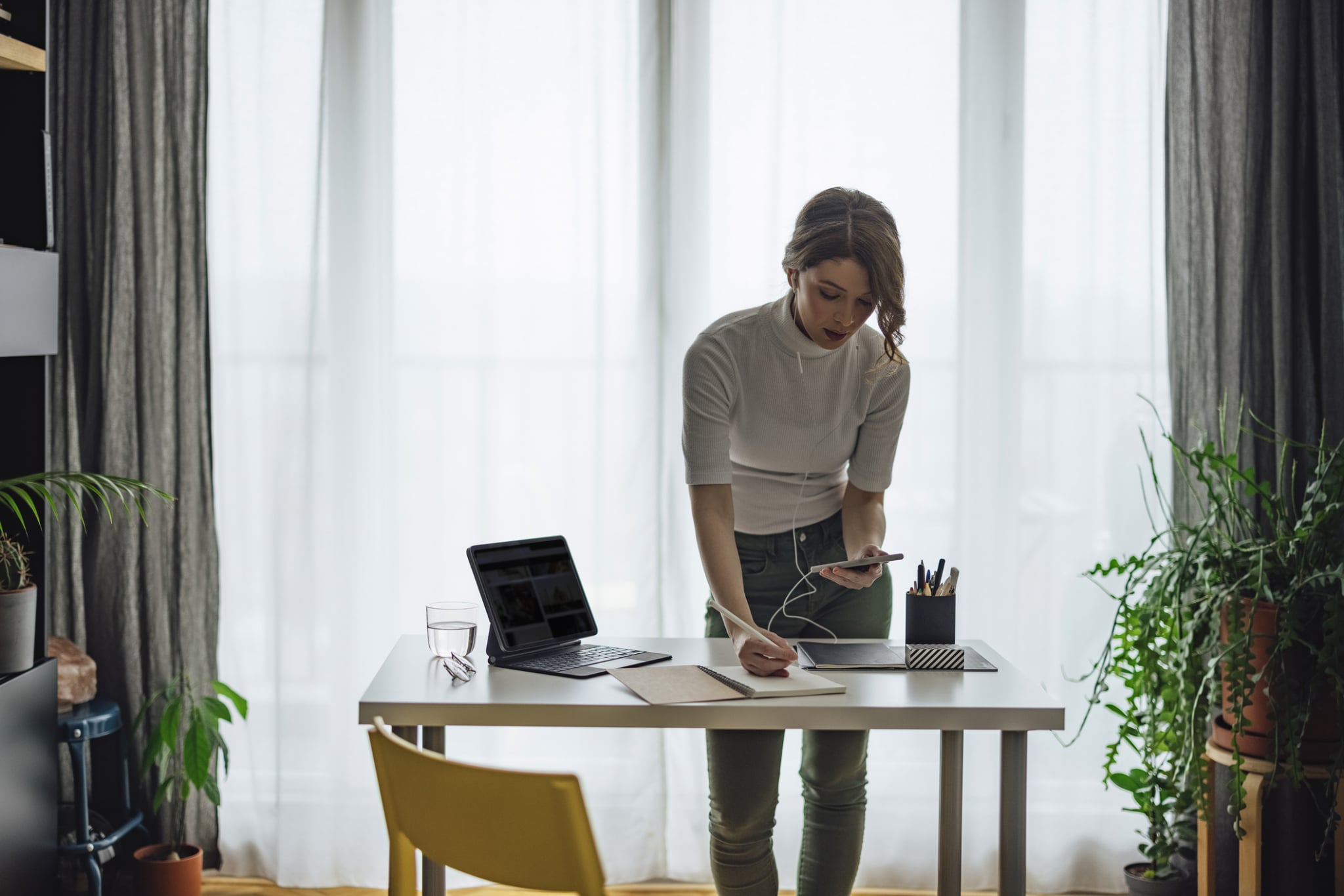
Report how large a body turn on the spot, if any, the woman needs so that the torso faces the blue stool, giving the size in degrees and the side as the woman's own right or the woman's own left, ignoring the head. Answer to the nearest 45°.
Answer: approximately 90° to the woman's own right

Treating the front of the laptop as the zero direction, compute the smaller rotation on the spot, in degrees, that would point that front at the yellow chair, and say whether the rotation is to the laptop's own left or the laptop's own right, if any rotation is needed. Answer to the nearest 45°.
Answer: approximately 45° to the laptop's own right

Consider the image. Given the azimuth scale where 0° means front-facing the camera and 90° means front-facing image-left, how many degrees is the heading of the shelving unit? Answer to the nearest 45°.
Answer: approximately 270°

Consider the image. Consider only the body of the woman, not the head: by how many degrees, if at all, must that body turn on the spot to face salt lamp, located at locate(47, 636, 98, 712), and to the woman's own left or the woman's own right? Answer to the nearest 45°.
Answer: approximately 90° to the woman's own right

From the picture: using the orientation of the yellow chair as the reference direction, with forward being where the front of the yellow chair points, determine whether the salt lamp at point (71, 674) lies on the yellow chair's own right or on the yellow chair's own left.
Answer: on the yellow chair's own left

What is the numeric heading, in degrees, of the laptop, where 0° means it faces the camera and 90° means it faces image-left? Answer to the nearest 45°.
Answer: approximately 315°

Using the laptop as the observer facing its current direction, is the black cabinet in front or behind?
behind
